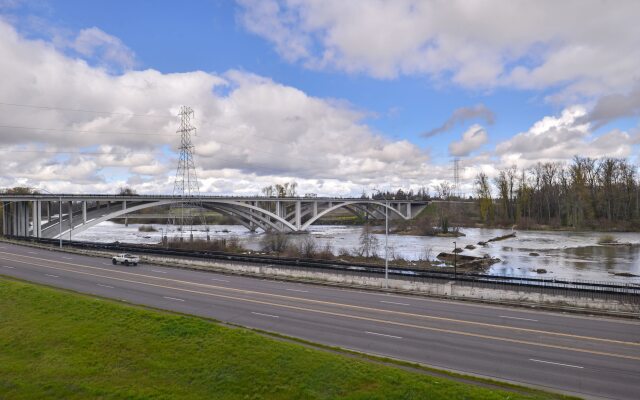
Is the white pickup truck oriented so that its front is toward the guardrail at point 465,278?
no

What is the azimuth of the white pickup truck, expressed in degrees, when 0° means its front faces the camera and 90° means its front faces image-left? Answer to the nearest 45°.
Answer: approximately 135°

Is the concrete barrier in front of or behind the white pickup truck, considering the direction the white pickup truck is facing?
behind
